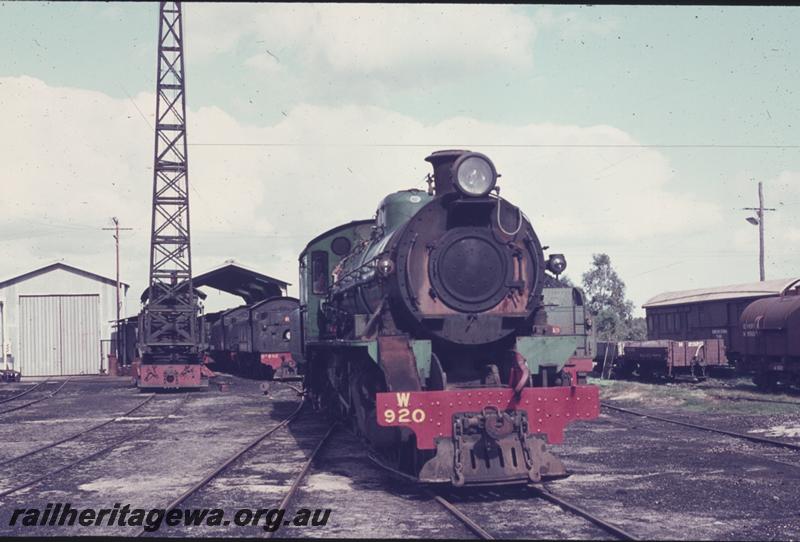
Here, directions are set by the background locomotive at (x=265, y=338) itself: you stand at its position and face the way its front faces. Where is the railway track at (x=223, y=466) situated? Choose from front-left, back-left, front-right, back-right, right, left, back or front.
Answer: front-right

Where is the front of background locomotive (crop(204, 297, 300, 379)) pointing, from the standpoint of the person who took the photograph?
facing the viewer and to the right of the viewer

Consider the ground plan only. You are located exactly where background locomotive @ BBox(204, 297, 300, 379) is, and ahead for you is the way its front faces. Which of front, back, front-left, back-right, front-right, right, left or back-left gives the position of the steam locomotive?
front-right

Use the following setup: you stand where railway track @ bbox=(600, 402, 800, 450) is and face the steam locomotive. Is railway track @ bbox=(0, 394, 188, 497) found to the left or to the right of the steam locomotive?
right

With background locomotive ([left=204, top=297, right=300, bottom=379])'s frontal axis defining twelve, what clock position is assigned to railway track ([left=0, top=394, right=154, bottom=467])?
The railway track is roughly at 2 o'clock from the background locomotive.

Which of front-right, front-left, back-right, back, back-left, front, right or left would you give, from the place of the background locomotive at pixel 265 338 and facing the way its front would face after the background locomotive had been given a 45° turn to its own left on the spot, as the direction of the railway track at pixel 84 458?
right
